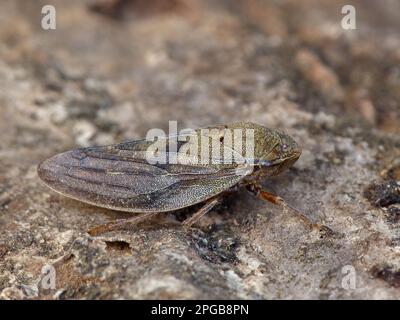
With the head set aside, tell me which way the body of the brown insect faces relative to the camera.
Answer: to the viewer's right
